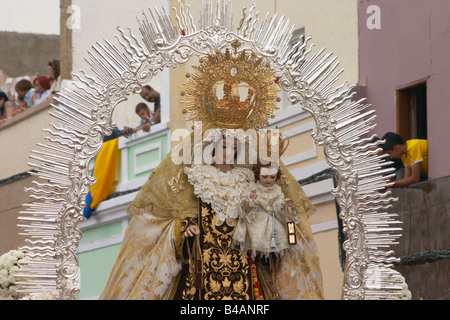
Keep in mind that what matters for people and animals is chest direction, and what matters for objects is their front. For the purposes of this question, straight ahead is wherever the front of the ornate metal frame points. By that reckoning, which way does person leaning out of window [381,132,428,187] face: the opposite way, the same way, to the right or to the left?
to the right

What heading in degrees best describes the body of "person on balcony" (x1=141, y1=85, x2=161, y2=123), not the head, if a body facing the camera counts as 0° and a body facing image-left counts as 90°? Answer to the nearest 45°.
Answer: approximately 45°

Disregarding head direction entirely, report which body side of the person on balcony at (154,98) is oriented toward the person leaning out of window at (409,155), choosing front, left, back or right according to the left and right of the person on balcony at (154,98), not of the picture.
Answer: left

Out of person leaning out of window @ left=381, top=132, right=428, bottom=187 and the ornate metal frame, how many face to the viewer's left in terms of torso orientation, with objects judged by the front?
1

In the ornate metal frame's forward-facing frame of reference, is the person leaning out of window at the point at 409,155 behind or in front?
behind

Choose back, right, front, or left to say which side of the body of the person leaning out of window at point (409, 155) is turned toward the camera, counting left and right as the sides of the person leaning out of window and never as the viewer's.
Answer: left

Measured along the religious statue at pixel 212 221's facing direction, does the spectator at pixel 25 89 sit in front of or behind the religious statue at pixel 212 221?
behind

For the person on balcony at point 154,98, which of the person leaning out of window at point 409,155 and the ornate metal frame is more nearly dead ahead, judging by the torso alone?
the ornate metal frame

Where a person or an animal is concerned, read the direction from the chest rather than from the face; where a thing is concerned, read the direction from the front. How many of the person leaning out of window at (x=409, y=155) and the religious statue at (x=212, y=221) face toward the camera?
1

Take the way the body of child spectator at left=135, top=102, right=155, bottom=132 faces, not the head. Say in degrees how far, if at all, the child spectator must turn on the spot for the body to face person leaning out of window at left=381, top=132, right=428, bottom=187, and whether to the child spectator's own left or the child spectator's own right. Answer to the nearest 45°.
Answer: approximately 90° to the child spectator's own left
